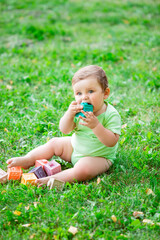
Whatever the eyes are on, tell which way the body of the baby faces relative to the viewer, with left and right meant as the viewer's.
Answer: facing the viewer and to the left of the viewer
